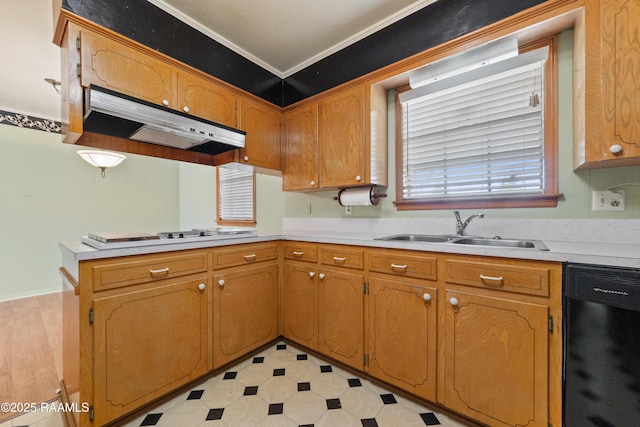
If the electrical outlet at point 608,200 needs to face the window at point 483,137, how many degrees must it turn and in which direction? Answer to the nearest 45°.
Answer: approximately 90° to its right

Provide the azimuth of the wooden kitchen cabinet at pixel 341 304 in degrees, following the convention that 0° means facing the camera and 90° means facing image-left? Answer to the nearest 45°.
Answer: approximately 45°

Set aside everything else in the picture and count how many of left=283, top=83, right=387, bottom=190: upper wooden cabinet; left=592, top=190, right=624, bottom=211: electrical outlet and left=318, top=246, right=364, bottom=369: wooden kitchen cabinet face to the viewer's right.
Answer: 0

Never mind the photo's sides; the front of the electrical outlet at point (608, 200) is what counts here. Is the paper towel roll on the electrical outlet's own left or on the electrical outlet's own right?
on the electrical outlet's own right

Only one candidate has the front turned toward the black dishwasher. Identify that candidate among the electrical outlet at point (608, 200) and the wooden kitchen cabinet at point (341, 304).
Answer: the electrical outlet

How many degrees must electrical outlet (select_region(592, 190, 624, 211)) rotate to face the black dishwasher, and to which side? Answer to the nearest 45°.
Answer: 0° — it already faces it

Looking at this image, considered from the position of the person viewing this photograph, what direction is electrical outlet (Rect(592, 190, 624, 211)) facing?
facing the viewer
